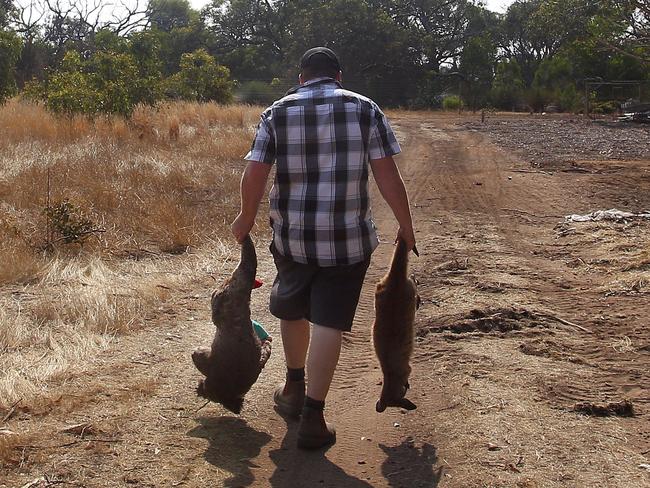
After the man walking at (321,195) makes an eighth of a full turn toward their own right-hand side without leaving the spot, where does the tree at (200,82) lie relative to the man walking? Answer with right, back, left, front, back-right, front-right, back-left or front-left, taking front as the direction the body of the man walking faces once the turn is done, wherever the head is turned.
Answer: front-left

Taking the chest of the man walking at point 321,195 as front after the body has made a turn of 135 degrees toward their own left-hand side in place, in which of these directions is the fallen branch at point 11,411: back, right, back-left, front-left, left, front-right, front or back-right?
front-right

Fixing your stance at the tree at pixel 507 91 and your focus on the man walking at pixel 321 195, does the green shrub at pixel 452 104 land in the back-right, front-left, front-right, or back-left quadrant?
front-right

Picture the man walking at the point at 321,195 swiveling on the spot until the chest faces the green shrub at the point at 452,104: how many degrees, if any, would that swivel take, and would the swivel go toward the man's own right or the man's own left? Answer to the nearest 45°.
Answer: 0° — they already face it

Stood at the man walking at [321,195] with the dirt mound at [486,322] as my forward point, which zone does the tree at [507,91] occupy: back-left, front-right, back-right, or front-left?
front-left

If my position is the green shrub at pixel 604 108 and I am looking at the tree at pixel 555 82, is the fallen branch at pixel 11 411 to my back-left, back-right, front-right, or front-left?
back-left

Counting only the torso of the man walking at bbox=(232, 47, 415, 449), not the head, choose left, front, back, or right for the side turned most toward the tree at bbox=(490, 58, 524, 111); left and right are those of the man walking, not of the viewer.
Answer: front

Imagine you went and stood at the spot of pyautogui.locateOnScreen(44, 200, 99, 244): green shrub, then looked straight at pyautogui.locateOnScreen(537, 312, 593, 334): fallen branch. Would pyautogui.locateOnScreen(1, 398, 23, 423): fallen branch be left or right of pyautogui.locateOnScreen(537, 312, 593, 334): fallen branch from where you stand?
right

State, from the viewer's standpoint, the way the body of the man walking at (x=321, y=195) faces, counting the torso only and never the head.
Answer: away from the camera

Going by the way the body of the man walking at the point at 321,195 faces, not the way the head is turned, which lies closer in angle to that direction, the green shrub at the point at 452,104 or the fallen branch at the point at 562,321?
the green shrub

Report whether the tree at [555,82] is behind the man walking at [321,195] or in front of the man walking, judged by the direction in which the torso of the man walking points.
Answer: in front

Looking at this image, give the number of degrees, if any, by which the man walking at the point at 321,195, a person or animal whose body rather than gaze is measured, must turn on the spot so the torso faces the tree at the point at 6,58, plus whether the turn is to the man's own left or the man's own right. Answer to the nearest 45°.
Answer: approximately 45° to the man's own left

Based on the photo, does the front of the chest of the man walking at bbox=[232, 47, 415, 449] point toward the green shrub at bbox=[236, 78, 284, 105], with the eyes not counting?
yes

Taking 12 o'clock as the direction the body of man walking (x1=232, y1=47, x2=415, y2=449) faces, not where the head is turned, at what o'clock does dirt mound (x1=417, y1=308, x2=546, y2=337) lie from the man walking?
The dirt mound is roughly at 1 o'clock from the man walking.

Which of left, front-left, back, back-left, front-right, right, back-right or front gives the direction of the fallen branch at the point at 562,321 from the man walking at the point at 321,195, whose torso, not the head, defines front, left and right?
front-right
